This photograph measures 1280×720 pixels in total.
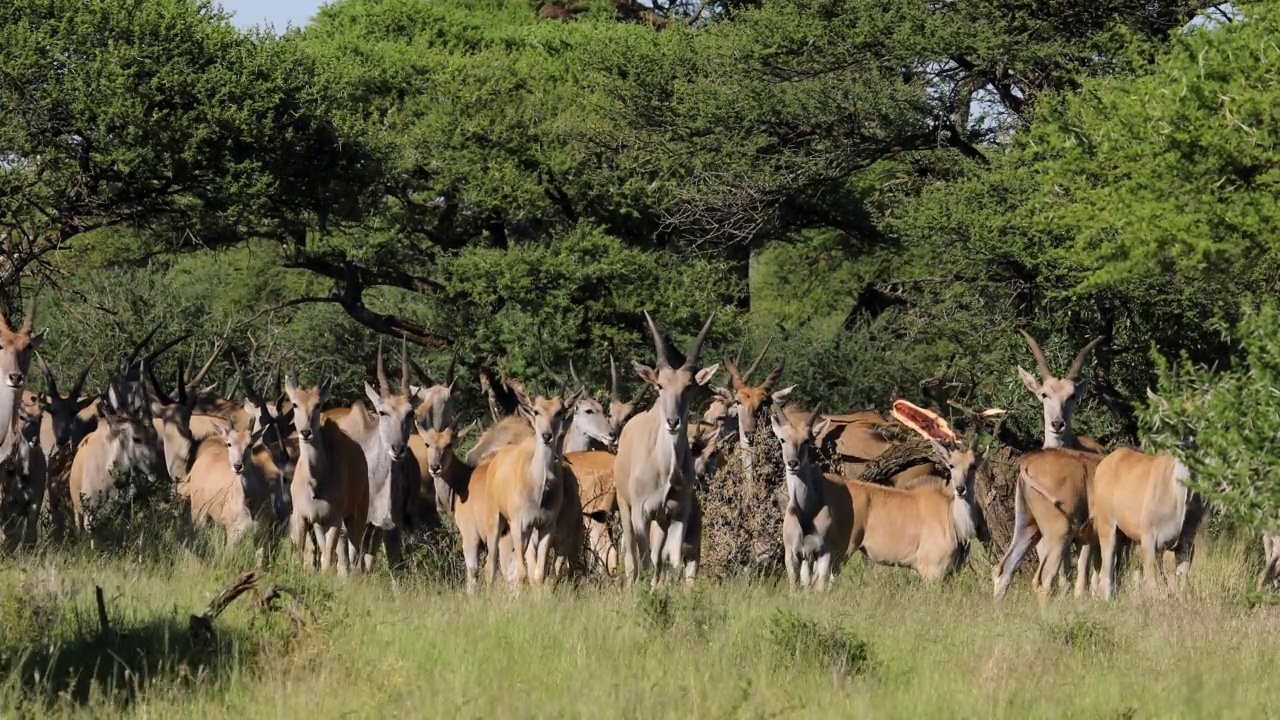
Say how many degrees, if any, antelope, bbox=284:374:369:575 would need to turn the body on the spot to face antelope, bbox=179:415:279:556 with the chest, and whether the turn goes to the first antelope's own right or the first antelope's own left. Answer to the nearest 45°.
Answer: approximately 90° to the first antelope's own right

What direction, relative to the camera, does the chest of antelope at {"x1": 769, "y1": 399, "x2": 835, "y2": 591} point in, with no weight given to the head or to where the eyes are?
toward the camera

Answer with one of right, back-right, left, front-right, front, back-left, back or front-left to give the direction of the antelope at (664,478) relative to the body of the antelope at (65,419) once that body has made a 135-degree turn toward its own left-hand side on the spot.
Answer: right

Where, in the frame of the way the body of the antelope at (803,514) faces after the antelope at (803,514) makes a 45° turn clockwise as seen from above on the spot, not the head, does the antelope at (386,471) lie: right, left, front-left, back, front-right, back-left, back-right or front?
front-right

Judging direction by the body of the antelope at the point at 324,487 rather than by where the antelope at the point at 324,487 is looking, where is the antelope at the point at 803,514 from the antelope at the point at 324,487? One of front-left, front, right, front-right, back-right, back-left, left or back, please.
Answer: back-left

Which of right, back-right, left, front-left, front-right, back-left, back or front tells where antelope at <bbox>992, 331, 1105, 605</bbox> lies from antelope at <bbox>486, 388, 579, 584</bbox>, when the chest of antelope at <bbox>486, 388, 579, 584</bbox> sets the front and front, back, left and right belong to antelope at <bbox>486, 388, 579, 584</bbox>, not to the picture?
front-left

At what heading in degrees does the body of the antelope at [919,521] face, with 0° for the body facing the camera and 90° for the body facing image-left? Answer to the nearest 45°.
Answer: approximately 315°

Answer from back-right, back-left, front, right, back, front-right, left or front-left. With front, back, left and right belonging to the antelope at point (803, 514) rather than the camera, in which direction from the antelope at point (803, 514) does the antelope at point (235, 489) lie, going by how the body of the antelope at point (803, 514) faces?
right

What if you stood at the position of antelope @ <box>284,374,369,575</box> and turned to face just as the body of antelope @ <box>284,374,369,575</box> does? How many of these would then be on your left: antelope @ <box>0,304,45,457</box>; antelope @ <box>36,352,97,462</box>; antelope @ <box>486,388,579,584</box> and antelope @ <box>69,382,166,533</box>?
1

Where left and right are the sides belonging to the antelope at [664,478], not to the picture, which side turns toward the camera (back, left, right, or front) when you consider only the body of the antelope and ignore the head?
front
